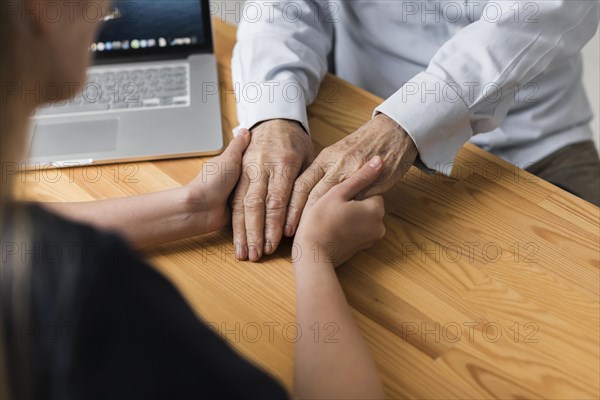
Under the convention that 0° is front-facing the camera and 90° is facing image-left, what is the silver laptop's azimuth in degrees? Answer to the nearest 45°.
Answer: approximately 0°
